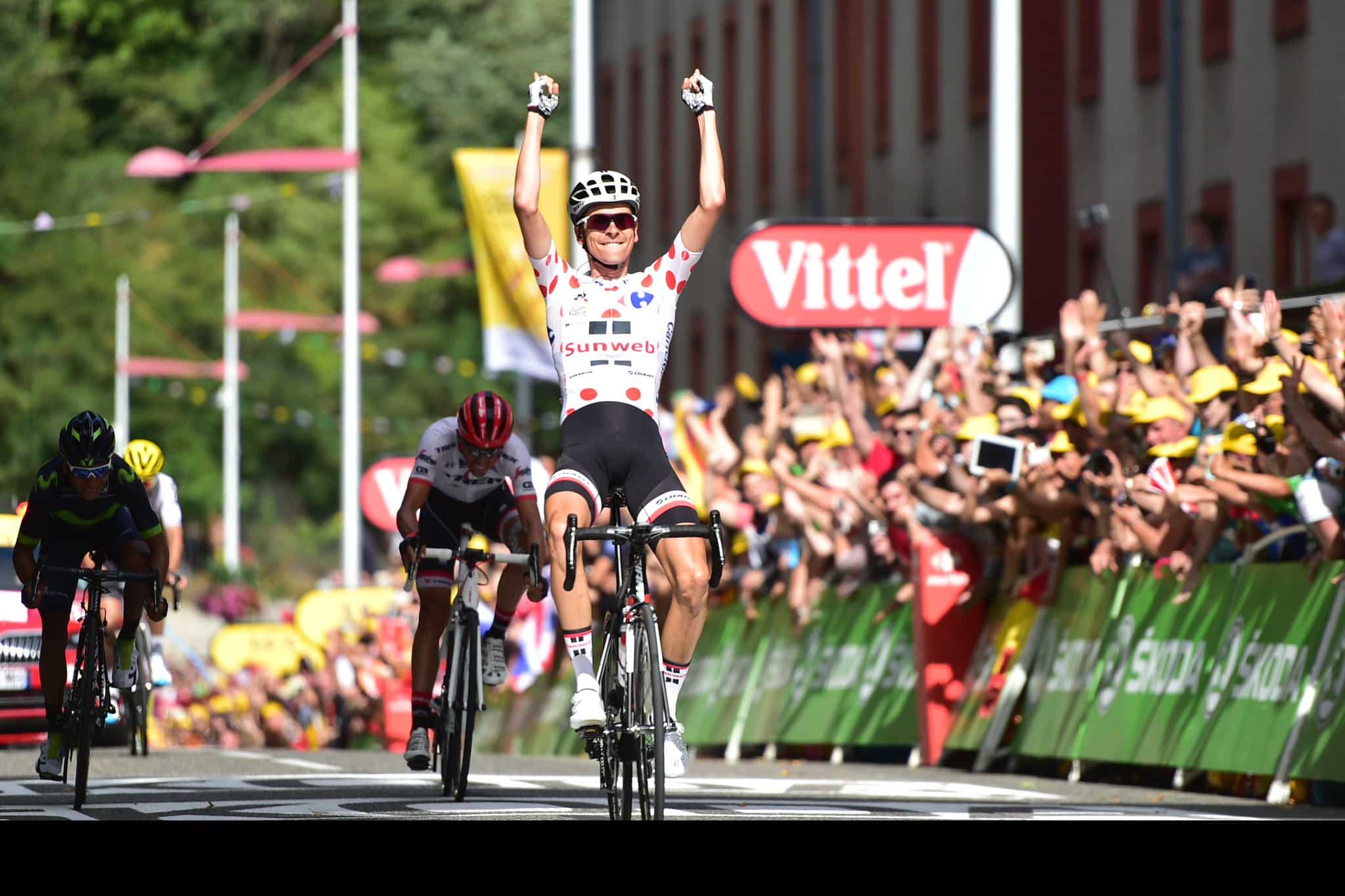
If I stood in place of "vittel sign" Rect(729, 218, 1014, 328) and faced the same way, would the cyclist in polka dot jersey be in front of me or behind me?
in front

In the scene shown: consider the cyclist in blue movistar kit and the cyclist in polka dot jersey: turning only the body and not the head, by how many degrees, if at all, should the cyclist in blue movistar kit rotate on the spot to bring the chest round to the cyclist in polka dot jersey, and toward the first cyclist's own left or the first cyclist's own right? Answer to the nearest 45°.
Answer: approximately 45° to the first cyclist's own left

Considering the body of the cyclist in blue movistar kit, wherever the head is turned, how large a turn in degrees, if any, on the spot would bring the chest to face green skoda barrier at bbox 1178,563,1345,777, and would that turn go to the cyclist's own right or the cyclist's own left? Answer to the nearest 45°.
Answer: approximately 90° to the cyclist's own left

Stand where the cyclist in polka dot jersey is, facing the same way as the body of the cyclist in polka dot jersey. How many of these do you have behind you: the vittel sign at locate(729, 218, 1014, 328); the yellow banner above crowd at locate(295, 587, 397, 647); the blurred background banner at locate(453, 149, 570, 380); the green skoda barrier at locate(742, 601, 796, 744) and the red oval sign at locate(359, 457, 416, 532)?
5

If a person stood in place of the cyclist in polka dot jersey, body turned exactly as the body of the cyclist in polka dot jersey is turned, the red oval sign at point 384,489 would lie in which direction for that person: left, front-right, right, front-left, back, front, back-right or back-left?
back

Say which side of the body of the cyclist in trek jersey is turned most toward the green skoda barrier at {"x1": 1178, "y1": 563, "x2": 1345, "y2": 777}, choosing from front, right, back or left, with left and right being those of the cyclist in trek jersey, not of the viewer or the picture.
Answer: left

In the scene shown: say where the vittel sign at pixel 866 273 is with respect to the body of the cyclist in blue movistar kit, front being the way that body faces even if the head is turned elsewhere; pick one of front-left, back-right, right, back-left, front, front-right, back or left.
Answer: back-left

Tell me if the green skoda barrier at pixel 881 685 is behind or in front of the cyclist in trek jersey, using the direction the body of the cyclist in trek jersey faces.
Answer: behind
